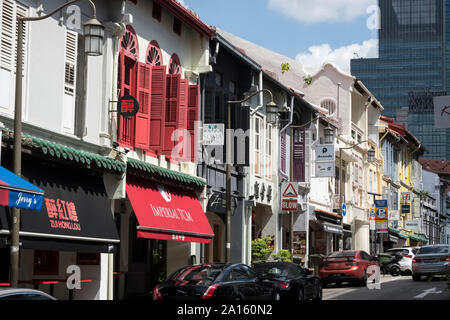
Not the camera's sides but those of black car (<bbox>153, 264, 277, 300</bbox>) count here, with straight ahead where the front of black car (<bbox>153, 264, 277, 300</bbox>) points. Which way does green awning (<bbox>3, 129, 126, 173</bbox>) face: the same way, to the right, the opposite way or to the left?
to the right

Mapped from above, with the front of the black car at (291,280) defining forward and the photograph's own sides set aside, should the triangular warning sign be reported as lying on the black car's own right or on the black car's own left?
on the black car's own left

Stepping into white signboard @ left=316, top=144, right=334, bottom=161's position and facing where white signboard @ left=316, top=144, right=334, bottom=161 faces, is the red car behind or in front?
in front

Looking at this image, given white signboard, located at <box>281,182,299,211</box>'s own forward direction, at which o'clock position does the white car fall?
The white car is roughly at 7 o'clock from the white signboard.

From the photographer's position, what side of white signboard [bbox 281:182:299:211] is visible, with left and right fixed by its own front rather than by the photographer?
front

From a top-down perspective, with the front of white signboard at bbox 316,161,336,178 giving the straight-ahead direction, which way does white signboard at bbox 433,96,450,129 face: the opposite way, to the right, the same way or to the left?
the same way

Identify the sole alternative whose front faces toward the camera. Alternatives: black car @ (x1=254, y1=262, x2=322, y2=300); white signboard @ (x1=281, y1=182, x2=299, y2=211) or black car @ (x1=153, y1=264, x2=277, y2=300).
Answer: the white signboard

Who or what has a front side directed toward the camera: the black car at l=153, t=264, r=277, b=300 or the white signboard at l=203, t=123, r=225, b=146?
the white signboard

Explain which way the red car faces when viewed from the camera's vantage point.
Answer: facing away from the viewer and to the right of the viewer
